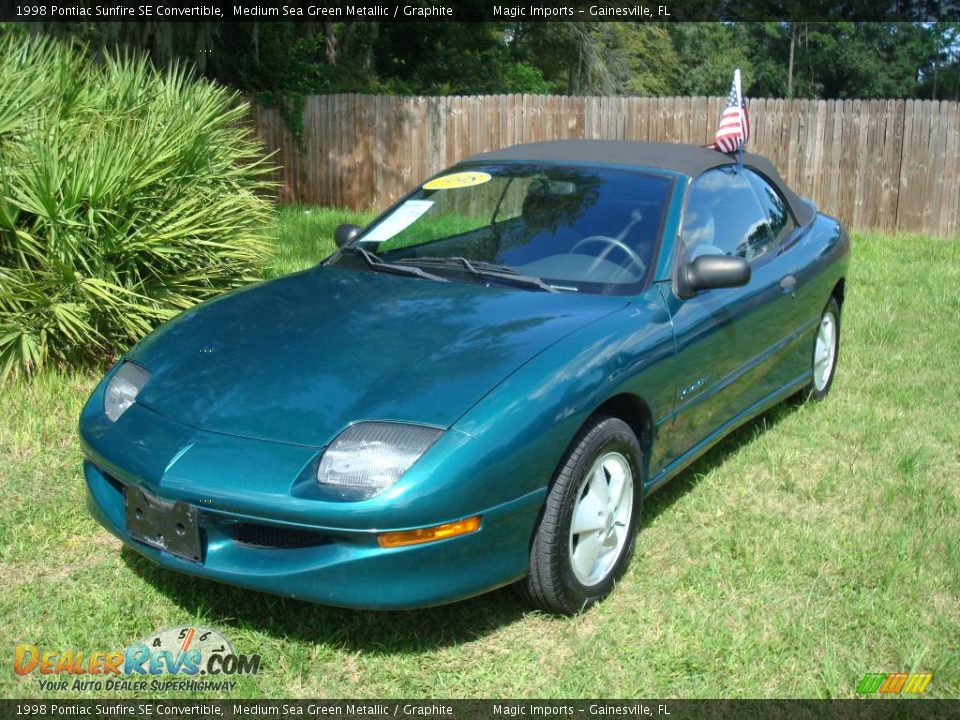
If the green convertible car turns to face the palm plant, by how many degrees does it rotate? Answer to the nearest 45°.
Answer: approximately 90° to its right

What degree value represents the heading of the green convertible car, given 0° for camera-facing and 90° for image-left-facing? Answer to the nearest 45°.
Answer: approximately 45°

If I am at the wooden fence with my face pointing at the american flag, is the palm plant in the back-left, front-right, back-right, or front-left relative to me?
front-right
